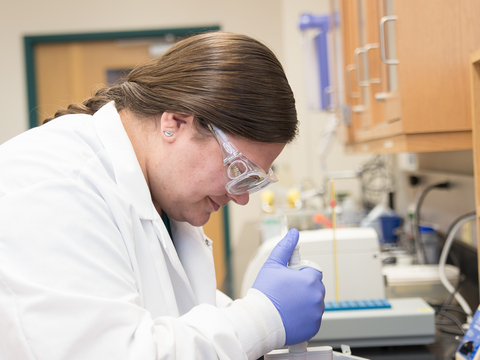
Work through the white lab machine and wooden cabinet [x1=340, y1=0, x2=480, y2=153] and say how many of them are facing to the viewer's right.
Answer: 0

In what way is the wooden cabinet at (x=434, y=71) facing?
to the viewer's left

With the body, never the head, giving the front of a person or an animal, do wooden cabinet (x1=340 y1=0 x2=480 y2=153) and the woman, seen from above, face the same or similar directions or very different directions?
very different directions

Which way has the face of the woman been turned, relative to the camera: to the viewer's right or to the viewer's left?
to the viewer's right

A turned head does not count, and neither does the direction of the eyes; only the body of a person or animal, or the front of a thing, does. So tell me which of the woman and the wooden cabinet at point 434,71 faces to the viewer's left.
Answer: the wooden cabinet

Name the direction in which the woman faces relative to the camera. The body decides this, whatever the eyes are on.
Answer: to the viewer's right

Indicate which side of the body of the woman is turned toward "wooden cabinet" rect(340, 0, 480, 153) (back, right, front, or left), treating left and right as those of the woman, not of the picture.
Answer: front

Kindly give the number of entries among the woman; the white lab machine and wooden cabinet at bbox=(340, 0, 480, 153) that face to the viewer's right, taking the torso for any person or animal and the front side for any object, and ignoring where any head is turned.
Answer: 1
